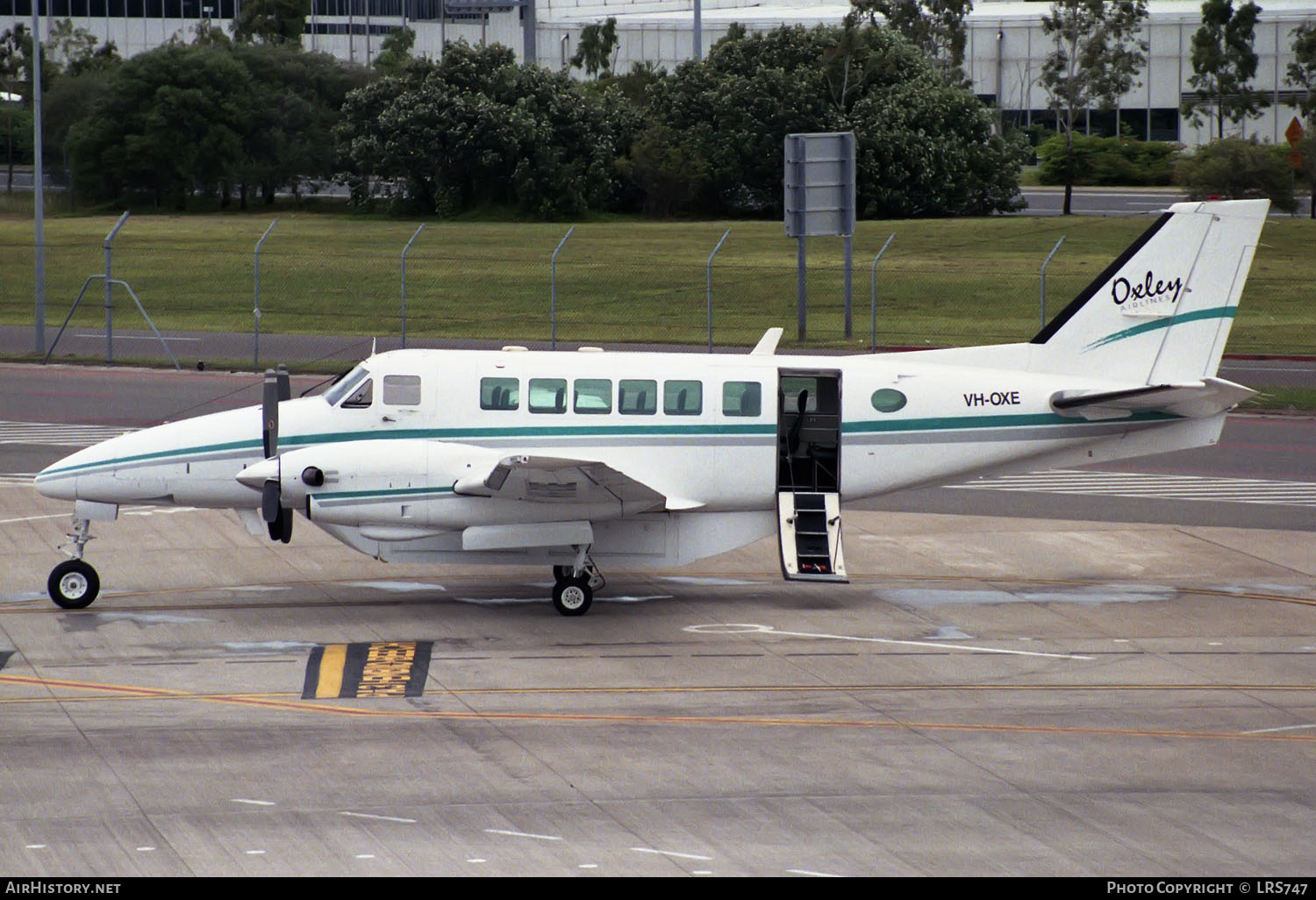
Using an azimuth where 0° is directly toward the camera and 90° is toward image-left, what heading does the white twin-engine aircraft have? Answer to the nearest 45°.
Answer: approximately 90°

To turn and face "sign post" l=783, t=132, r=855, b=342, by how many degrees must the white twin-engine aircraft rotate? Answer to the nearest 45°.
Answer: approximately 90° to its right
